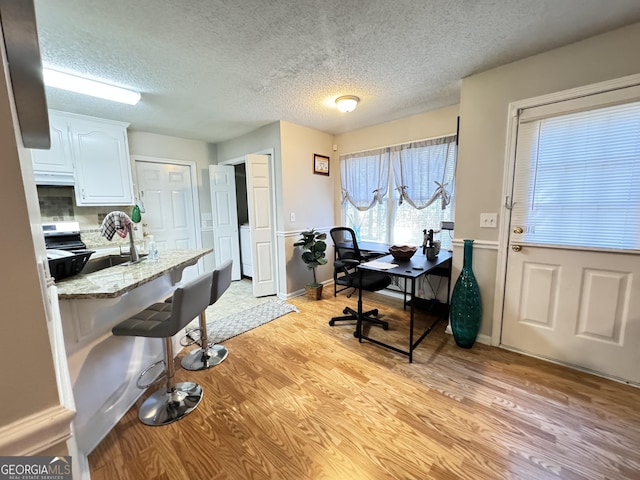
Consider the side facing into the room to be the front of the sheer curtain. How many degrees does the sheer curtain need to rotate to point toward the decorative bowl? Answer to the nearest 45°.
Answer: approximately 45° to its left

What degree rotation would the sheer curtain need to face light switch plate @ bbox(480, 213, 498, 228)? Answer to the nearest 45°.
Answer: approximately 90° to its left

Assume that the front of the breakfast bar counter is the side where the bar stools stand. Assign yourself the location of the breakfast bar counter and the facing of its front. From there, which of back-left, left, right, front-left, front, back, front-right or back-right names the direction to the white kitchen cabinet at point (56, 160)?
back-left

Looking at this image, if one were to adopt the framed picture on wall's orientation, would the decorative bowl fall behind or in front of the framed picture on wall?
in front

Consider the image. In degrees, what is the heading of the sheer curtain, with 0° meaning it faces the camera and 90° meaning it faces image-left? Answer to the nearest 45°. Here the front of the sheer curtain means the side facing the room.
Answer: approximately 45°

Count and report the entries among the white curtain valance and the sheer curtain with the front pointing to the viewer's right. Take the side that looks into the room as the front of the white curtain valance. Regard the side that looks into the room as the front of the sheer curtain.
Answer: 0

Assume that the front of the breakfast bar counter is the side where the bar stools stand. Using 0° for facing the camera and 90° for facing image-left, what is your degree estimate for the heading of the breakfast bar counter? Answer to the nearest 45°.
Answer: approximately 315°

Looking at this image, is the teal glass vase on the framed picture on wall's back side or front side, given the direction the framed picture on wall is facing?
on the front side

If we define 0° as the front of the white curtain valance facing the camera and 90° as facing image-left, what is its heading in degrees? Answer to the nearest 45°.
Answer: approximately 45°

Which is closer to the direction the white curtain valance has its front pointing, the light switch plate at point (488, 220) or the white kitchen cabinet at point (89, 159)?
the white kitchen cabinet

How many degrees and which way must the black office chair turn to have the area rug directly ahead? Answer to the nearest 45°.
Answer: approximately 135° to its right
